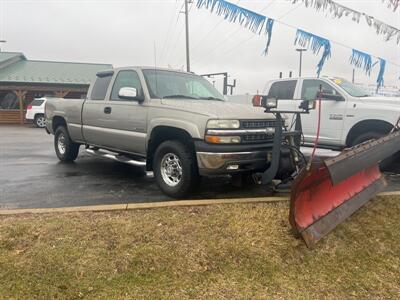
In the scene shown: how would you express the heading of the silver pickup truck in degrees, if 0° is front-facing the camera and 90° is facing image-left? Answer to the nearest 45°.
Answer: approximately 315°

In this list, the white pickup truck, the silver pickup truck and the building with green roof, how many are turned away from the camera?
0

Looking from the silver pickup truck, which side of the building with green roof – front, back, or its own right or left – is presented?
front

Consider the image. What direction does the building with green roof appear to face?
toward the camera

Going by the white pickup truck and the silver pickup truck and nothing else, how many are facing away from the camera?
0

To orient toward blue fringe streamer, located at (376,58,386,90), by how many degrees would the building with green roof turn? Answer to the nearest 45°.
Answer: approximately 45° to its left

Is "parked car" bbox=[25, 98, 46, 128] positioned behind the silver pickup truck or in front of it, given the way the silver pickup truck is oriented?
behind

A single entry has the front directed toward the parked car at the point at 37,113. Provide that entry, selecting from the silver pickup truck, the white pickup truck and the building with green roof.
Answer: the building with green roof

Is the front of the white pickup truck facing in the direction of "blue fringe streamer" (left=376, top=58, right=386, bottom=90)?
no

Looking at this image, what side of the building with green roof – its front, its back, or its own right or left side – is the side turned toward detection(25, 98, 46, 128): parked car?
front

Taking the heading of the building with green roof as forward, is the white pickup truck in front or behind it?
in front

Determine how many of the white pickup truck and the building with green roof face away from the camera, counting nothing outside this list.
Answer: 0
